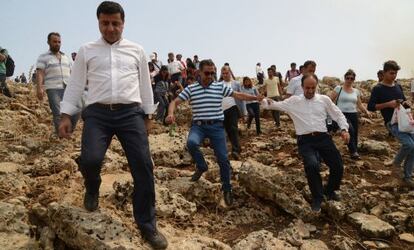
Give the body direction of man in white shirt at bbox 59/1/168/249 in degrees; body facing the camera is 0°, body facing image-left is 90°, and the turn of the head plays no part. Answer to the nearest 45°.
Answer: approximately 0°

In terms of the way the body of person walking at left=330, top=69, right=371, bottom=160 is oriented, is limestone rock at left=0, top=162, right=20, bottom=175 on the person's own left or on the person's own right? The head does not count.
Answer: on the person's own right

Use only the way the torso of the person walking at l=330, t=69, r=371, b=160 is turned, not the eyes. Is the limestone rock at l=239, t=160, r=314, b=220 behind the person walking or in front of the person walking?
in front

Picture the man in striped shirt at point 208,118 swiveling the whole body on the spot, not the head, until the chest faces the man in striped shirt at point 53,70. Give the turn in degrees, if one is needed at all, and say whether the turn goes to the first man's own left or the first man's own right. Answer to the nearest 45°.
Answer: approximately 135° to the first man's own right
